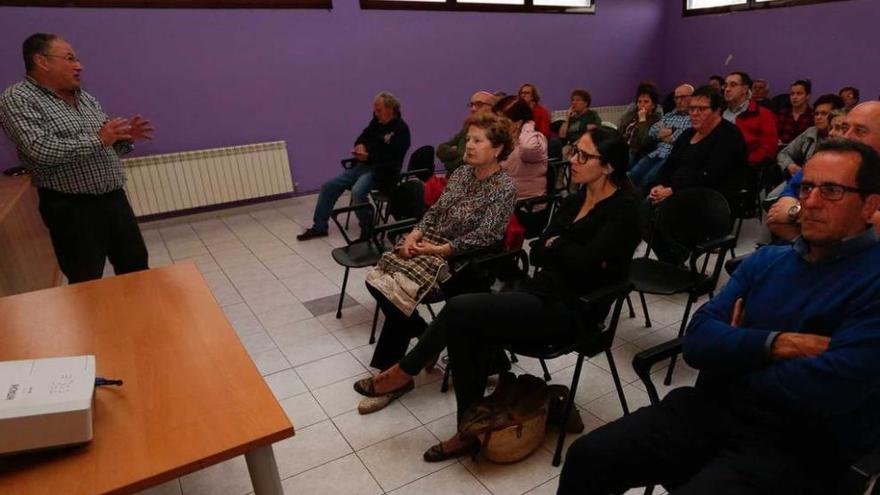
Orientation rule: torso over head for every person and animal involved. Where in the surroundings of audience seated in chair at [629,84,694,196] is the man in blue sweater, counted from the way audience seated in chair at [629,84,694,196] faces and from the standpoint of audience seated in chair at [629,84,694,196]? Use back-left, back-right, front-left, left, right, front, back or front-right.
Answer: front-left

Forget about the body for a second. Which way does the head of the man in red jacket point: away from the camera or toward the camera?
toward the camera

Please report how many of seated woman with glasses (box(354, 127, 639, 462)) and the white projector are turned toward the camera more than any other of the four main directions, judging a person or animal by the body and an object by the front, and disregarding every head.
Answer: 0

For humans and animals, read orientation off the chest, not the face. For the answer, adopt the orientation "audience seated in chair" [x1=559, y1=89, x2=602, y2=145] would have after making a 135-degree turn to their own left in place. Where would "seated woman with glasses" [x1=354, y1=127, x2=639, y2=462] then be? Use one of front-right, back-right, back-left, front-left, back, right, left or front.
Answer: right

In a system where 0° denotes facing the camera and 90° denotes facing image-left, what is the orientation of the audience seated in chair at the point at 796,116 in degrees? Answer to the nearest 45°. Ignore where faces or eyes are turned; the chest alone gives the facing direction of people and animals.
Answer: approximately 45°

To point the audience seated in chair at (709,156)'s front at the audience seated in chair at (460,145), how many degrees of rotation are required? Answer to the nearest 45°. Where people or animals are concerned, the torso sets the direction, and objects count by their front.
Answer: approximately 45° to their right

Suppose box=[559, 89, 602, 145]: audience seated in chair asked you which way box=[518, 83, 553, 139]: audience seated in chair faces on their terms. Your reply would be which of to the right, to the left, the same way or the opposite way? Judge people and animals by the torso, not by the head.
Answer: the same way

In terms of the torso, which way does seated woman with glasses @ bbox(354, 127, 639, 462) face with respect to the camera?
to the viewer's left

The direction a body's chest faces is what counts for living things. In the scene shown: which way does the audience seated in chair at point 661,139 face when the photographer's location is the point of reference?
facing the viewer and to the left of the viewer

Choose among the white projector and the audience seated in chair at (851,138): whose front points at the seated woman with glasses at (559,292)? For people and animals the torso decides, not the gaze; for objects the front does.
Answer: the audience seated in chair

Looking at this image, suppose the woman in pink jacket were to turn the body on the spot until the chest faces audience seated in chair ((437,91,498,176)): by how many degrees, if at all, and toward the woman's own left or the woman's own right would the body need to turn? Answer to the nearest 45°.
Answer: approximately 45° to the woman's own right

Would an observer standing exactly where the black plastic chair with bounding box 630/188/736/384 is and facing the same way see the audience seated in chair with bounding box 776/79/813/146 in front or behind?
behind

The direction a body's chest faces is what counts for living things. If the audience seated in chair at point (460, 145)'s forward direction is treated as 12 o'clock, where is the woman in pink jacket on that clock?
The woman in pink jacket is roughly at 9 o'clock from the audience seated in chair.

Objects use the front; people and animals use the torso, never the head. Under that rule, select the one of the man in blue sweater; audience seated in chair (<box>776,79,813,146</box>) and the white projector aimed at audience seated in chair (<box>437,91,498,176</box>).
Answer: audience seated in chair (<box>776,79,813,146</box>)

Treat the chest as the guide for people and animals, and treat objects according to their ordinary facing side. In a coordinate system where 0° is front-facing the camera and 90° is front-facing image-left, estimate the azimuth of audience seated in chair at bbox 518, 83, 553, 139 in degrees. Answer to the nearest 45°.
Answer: approximately 45°

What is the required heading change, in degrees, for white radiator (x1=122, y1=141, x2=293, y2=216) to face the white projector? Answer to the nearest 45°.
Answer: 0° — it already faces it

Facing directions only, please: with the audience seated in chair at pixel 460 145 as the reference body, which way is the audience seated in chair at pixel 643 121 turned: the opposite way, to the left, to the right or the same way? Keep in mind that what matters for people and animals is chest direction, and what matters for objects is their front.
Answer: the same way

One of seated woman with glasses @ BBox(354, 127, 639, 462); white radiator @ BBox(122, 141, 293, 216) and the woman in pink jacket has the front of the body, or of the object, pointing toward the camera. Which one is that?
the white radiator

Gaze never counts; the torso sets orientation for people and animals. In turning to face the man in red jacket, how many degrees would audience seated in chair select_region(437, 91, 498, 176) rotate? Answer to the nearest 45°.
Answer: approximately 135° to their left
